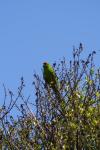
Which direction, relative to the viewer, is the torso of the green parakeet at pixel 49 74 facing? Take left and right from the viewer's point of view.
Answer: facing to the left of the viewer
